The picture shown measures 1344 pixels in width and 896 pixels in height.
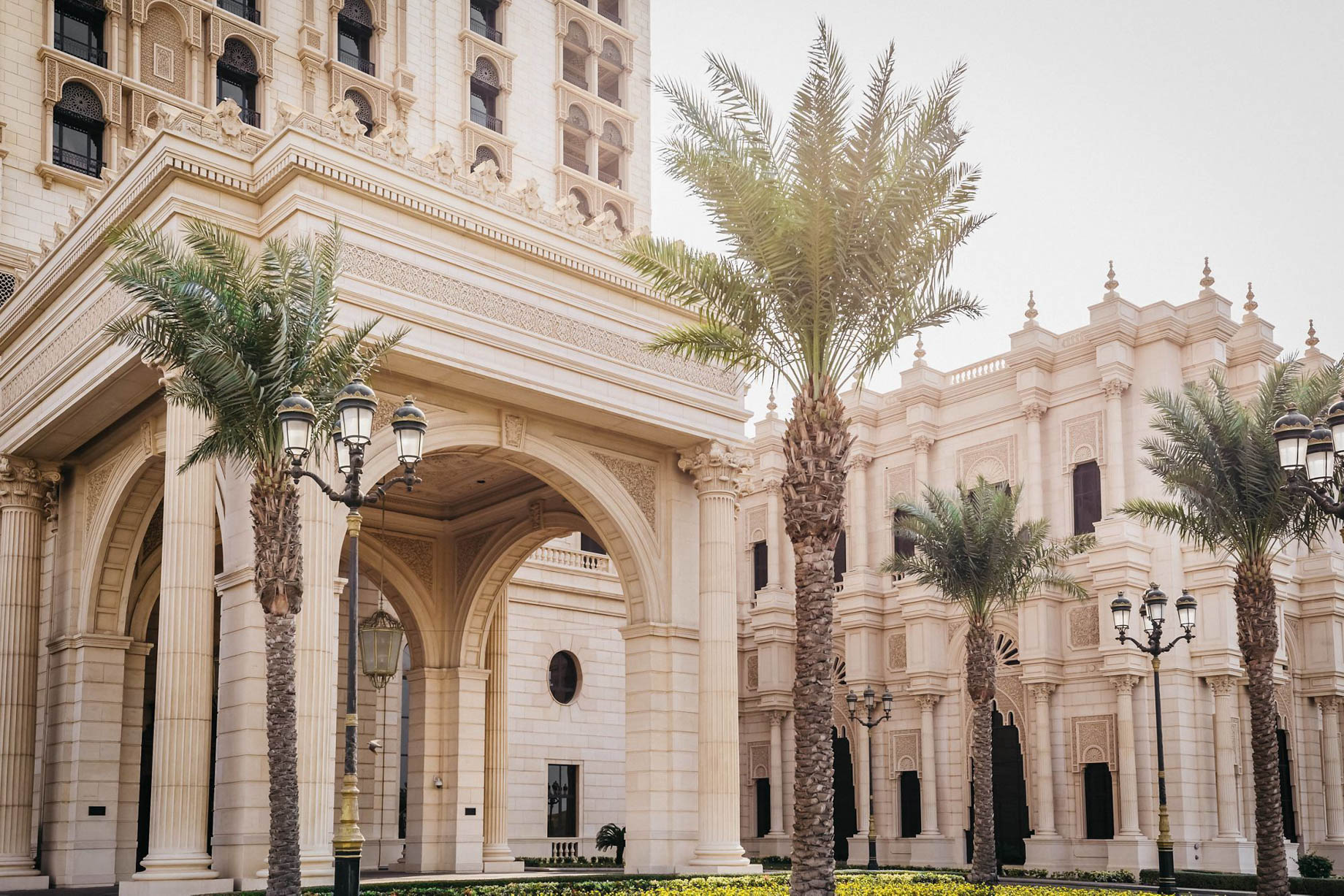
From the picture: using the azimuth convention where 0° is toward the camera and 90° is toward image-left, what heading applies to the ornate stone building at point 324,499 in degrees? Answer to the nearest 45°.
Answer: approximately 315°

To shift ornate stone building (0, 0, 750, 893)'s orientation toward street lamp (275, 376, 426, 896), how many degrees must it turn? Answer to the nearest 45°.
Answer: approximately 45° to its right

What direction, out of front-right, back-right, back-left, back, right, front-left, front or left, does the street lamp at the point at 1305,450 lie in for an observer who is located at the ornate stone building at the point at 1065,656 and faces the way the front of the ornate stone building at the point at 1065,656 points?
front-left

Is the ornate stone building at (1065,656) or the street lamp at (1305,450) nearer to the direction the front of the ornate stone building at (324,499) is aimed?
the street lamp

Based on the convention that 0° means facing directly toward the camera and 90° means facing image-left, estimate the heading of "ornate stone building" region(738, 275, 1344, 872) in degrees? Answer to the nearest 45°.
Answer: approximately 45°

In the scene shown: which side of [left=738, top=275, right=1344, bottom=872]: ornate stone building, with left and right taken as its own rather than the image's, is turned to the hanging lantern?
front

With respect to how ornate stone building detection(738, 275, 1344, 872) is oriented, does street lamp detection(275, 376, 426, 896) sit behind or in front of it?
in front

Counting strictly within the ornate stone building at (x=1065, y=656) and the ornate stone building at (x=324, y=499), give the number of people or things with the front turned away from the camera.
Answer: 0
